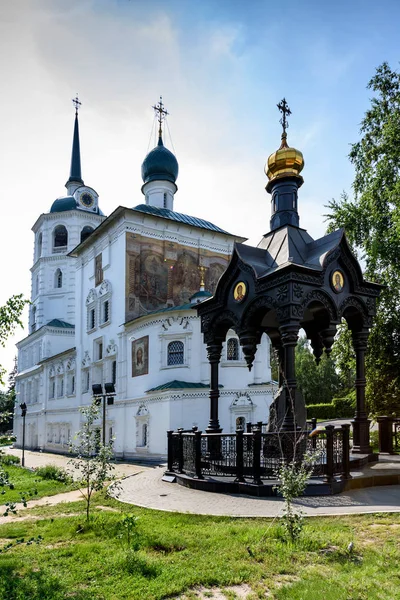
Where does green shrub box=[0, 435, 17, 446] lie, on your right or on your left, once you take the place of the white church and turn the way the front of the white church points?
on your left

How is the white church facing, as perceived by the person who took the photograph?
facing away from the viewer and to the left of the viewer

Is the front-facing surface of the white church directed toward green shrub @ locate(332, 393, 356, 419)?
no

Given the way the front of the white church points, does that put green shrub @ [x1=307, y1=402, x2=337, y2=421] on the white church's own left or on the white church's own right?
on the white church's own right

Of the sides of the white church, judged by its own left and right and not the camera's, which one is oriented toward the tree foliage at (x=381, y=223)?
back

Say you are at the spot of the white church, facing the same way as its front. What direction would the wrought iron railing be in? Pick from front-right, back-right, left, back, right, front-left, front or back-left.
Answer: back-left
